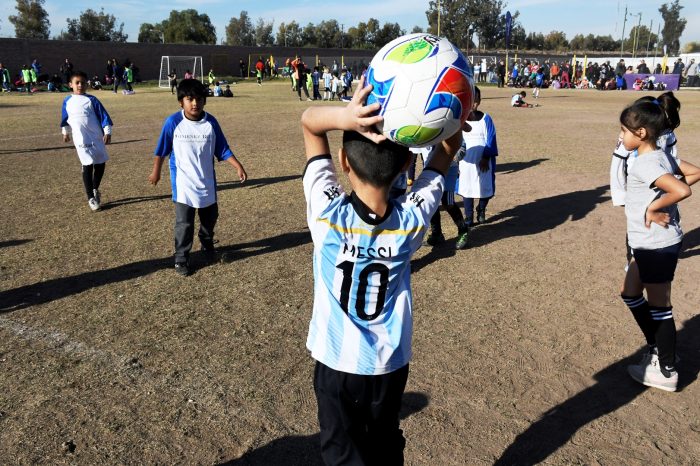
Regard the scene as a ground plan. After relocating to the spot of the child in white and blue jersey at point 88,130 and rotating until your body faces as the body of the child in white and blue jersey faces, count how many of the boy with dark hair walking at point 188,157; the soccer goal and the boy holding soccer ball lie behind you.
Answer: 1

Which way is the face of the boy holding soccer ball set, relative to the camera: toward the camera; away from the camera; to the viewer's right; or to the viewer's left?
away from the camera

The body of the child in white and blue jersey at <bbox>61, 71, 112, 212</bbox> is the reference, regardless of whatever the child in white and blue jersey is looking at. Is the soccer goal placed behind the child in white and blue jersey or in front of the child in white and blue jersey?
behind

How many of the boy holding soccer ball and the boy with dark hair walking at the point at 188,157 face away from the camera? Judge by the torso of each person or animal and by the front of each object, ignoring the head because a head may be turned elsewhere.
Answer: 1

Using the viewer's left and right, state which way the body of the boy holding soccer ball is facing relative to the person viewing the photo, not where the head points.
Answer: facing away from the viewer

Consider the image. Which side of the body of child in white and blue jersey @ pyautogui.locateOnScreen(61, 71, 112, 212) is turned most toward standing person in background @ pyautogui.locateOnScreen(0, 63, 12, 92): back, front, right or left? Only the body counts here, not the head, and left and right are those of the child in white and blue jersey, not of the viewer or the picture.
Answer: back

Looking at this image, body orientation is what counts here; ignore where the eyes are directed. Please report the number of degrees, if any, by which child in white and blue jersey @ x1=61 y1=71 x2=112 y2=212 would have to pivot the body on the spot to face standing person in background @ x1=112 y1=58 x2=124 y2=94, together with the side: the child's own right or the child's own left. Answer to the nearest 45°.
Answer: approximately 180°

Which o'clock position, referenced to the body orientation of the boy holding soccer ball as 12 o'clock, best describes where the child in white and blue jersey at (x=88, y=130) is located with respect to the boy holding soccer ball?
The child in white and blue jersey is roughly at 11 o'clock from the boy holding soccer ball.

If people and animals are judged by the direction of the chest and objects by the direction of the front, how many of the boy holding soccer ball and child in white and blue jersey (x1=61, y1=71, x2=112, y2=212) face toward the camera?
1

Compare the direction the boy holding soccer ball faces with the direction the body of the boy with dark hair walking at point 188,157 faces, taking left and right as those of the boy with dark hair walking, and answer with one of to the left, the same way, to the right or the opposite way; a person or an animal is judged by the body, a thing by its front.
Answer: the opposite way

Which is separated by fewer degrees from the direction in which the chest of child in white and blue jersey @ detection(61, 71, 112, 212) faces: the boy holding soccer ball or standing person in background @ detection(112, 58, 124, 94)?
the boy holding soccer ball

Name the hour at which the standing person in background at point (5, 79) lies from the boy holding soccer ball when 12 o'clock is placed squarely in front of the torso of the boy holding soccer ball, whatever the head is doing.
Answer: The standing person in background is roughly at 11 o'clock from the boy holding soccer ball.
